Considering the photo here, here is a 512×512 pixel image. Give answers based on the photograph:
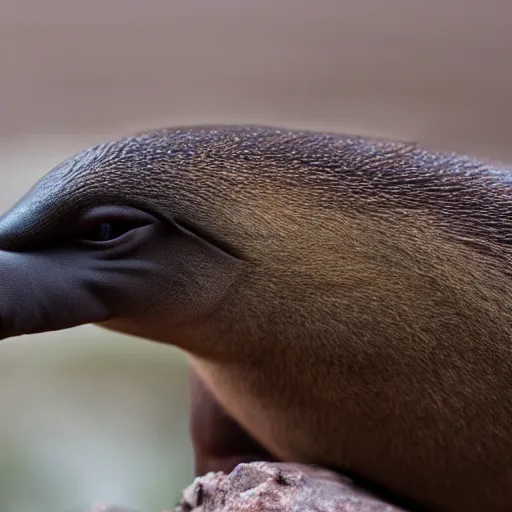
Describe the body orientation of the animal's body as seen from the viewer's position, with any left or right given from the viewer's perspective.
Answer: facing to the left of the viewer

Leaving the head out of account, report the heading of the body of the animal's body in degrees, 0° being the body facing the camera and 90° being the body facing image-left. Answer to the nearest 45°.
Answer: approximately 90°
